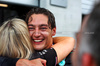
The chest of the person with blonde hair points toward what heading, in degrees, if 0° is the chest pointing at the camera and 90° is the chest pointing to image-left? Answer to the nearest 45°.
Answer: approximately 180°
